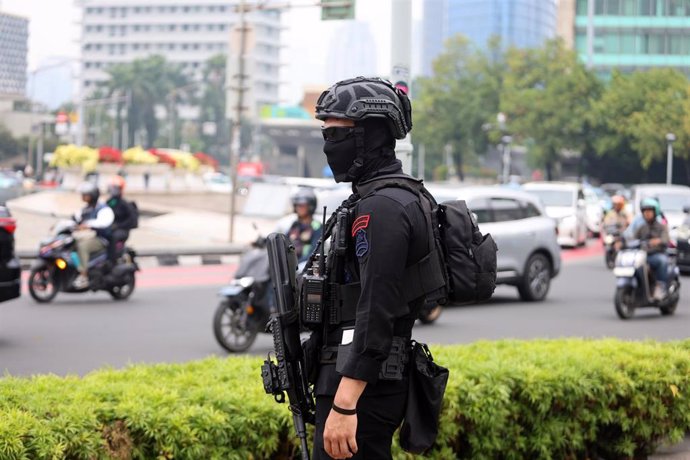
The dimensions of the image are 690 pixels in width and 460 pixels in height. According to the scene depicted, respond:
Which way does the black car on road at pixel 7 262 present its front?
to the viewer's left

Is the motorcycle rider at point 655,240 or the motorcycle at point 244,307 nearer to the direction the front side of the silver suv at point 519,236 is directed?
the motorcycle

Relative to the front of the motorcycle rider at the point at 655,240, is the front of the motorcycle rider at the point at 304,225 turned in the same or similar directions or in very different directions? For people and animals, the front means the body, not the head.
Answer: same or similar directions

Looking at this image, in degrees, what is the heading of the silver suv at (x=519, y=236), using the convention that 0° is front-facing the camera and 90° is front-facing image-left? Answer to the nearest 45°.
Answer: approximately 45°

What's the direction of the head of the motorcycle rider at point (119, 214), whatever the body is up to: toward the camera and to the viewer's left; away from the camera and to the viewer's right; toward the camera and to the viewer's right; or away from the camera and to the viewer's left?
toward the camera and to the viewer's left

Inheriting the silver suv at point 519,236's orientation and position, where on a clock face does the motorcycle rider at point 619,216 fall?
The motorcycle rider is roughly at 5 o'clock from the silver suv.

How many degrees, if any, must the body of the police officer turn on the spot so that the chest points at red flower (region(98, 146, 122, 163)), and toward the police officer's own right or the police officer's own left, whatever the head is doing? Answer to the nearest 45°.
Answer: approximately 90° to the police officer's own right

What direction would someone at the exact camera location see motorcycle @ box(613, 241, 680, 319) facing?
facing the viewer and to the left of the viewer

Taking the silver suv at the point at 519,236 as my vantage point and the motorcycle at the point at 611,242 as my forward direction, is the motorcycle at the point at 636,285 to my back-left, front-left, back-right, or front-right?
back-right

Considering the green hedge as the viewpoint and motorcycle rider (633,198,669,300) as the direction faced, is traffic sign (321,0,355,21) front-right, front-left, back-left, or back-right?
front-left

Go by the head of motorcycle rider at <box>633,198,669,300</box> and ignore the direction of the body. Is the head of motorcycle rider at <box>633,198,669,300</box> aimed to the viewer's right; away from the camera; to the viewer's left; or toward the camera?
toward the camera

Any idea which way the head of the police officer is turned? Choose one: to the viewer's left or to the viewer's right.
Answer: to the viewer's left

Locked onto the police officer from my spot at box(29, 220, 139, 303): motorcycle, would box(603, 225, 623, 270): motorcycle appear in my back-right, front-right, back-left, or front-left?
back-left

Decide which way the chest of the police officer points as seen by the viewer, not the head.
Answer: to the viewer's left
